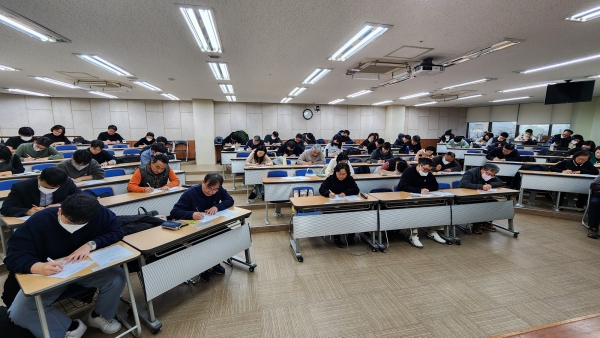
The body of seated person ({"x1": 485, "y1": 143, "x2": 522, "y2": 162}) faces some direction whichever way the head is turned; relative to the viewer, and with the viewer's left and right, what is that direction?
facing the viewer and to the left of the viewer

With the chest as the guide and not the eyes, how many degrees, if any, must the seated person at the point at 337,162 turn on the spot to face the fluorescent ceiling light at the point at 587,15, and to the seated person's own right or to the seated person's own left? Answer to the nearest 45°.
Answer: approximately 45° to the seated person's own left

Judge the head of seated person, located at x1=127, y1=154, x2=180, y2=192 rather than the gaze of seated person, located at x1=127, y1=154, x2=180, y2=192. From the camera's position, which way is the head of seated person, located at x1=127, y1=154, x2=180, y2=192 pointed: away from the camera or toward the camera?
toward the camera

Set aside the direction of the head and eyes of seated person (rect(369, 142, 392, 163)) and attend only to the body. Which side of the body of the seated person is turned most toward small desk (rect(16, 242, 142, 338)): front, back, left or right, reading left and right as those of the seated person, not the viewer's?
front

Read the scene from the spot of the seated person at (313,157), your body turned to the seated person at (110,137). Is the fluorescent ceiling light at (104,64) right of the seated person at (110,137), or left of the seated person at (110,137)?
left

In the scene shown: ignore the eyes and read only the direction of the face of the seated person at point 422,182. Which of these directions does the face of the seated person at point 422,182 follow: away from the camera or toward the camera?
toward the camera

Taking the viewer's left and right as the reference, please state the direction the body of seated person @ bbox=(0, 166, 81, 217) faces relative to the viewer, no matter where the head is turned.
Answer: facing the viewer and to the right of the viewer

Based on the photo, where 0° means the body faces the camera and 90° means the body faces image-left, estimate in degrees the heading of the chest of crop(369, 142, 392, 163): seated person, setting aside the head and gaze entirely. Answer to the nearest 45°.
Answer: approximately 0°

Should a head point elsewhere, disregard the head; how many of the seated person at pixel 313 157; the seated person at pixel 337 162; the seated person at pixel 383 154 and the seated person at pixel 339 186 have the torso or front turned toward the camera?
4

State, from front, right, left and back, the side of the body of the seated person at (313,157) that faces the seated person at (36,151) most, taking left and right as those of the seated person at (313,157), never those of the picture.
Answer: right

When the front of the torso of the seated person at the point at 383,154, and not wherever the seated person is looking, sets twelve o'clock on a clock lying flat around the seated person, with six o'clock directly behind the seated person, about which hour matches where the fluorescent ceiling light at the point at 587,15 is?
The fluorescent ceiling light is roughly at 11 o'clock from the seated person.

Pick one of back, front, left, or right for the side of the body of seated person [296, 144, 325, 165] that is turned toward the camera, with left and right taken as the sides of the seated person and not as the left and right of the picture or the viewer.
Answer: front

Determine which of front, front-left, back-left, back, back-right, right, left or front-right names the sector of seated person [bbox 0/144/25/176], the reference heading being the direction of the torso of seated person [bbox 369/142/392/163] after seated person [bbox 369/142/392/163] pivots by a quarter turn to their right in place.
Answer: front-left
